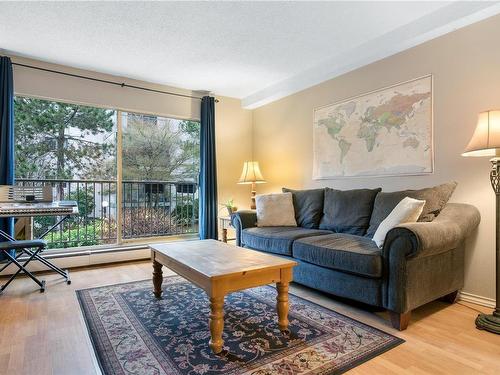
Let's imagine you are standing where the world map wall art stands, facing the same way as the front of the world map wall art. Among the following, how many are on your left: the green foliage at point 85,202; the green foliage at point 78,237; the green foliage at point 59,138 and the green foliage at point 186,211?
0

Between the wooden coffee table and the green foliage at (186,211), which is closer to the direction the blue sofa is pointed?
the wooden coffee table

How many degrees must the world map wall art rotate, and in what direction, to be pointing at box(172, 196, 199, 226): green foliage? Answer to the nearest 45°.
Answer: approximately 45° to its right

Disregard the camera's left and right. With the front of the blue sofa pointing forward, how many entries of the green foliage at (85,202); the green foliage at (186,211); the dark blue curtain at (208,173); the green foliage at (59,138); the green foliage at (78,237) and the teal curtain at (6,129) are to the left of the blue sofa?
0

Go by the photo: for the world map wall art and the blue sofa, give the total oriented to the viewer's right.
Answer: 0

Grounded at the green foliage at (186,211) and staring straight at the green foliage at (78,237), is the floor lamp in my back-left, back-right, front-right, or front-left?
back-left

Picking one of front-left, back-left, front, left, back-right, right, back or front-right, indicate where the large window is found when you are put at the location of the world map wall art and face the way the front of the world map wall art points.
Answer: front-right

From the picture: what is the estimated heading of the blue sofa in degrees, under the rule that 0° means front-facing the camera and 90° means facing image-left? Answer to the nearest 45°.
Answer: approximately 45°

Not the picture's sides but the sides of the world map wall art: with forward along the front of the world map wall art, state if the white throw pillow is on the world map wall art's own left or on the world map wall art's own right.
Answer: on the world map wall art's own left

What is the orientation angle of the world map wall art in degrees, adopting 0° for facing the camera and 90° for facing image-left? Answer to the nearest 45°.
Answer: approximately 45°

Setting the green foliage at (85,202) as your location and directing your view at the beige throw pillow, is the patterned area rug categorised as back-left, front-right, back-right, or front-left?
front-right

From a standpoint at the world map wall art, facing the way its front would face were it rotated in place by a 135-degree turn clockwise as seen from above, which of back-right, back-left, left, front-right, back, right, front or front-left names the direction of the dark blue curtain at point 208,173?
left

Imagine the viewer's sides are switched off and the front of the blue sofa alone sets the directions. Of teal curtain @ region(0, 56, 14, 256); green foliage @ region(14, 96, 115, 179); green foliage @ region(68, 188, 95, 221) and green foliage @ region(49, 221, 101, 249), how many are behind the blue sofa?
0

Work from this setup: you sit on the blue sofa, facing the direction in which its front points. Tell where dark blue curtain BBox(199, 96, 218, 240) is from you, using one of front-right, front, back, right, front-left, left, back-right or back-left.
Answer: right

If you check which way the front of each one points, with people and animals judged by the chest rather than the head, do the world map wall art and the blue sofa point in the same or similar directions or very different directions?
same or similar directions

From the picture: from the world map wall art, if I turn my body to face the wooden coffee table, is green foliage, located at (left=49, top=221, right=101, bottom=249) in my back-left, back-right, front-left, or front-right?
front-right

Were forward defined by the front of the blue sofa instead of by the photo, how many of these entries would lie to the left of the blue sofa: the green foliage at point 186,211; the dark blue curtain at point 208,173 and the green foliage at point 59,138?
0
